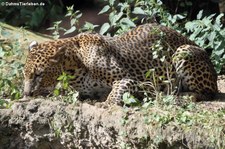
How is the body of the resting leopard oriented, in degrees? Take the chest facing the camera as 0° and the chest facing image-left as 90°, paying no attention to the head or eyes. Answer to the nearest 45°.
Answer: approximately 90°
